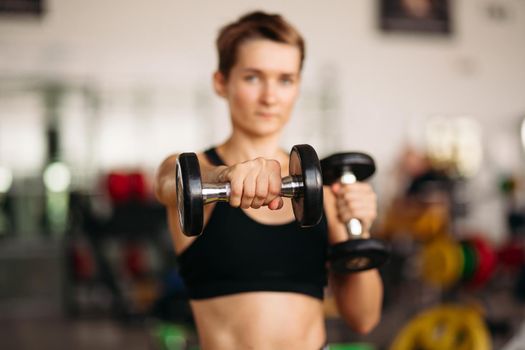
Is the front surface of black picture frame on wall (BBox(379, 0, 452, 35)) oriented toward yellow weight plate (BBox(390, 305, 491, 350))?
yes

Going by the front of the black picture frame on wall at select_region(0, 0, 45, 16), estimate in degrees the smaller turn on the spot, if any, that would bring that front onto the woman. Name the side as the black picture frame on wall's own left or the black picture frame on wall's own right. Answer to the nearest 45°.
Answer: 0° — it already faces them

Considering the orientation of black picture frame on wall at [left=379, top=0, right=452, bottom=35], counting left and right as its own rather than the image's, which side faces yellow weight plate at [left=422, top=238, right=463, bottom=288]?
front

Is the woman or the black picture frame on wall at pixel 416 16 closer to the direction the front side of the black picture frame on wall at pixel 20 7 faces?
the woman

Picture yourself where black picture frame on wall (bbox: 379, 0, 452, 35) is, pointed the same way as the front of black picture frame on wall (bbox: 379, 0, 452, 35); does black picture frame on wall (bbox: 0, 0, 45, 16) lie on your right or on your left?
on your right

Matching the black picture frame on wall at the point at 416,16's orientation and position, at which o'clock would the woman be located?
The woman is roughly at 12 o'clock from the black picture frame on wall.

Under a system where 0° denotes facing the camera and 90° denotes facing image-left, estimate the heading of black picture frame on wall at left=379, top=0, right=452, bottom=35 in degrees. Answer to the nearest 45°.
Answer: approximately 0°

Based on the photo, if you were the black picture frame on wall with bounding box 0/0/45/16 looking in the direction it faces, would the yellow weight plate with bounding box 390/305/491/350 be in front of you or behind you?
in front

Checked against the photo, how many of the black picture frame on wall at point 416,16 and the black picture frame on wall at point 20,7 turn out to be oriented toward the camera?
2

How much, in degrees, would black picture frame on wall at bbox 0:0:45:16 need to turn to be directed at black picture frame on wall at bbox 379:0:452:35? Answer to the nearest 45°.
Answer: approximately 90° to its left
